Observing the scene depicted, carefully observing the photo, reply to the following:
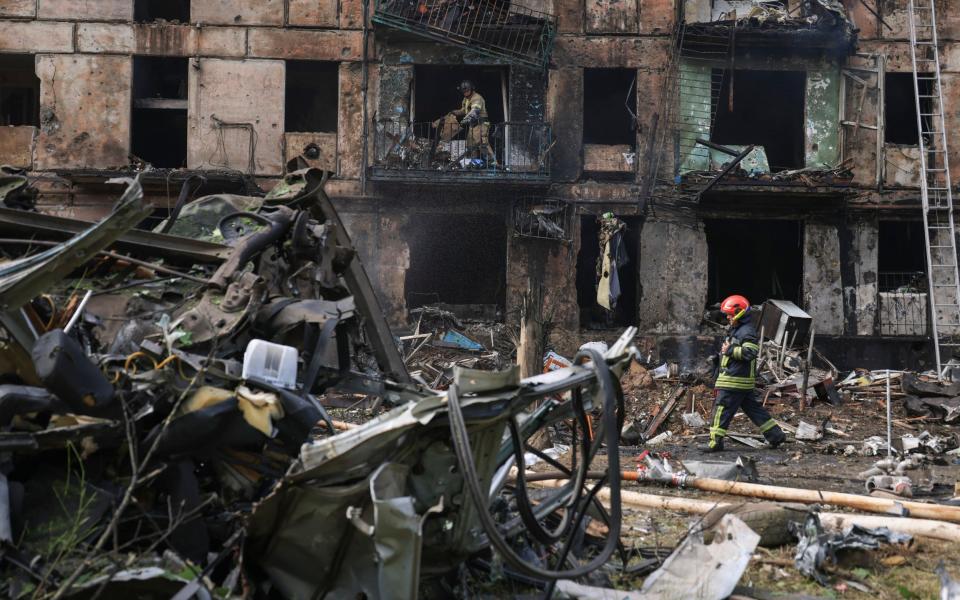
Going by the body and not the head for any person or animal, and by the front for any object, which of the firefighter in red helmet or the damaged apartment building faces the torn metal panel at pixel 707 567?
the damaged apartment building

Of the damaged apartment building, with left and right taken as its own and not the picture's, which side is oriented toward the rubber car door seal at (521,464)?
front

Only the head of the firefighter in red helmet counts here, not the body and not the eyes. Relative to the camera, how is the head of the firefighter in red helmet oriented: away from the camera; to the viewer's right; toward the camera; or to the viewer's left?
to the viewer's left

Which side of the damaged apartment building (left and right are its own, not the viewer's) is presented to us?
front

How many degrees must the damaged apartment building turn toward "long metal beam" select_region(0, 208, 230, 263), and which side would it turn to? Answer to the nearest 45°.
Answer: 0° — it already faces it

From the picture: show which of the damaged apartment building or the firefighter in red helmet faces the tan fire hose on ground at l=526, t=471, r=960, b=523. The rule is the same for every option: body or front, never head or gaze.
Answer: the damaged apartment building

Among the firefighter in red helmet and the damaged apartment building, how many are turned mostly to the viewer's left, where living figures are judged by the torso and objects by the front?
1

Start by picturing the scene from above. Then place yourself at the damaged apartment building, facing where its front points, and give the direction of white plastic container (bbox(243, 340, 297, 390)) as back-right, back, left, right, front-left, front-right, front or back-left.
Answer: front

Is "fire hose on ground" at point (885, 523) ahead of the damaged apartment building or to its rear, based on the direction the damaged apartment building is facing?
ahead

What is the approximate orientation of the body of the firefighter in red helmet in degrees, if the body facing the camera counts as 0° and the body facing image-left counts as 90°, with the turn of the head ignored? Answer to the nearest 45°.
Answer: approximately 90°

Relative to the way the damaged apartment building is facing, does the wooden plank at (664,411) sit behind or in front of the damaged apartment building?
in front

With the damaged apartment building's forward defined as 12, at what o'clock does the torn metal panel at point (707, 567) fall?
The torn metal panel is roughly at 12 o'clock from the damaged apartment building.

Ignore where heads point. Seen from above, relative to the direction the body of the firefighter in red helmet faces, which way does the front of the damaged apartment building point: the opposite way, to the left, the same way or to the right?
to the left
